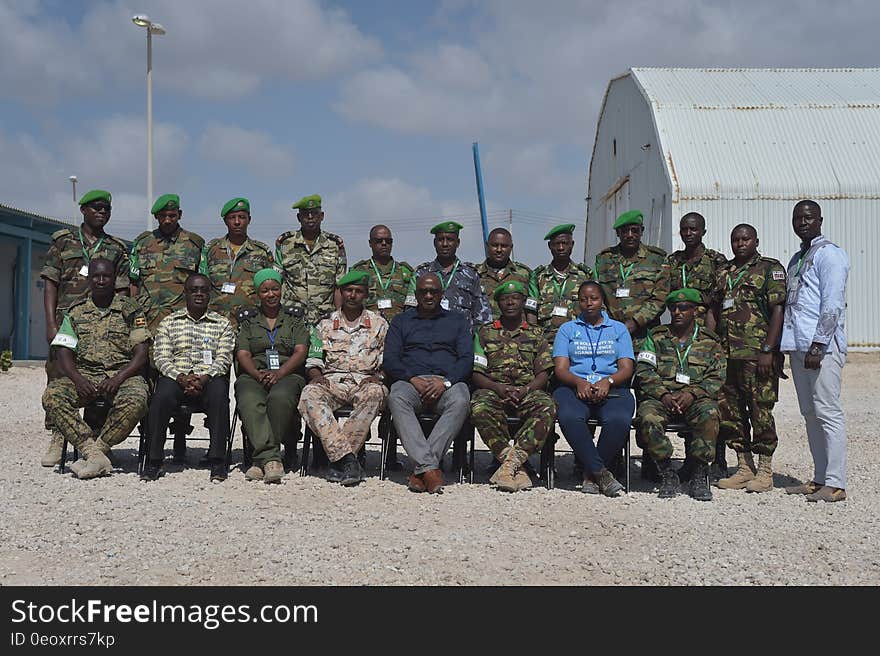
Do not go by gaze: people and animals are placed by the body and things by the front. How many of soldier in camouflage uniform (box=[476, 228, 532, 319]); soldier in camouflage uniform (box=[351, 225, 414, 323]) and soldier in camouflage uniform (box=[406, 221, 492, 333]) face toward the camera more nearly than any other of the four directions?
3

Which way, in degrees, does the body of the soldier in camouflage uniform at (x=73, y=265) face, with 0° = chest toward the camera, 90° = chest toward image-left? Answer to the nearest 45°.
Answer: approximately 0°

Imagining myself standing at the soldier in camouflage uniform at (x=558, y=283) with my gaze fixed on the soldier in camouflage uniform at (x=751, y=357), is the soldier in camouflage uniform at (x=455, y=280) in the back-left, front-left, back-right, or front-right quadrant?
back-right

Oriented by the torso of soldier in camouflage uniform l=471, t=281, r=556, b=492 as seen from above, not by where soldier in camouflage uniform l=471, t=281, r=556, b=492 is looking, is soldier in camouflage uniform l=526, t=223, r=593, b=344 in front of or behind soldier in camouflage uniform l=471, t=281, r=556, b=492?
behind

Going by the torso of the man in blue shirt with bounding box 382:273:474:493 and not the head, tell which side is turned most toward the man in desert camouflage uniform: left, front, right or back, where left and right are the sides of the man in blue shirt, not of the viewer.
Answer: right

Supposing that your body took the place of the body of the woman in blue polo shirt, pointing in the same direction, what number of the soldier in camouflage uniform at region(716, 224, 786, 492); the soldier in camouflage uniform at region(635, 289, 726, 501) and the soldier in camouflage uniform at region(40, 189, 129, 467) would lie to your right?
1

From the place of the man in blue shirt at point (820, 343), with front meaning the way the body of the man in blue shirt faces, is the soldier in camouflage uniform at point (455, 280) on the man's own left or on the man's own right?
on the man's own right

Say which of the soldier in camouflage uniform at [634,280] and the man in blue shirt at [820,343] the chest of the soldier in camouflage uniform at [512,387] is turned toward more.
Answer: the man in blue shirt

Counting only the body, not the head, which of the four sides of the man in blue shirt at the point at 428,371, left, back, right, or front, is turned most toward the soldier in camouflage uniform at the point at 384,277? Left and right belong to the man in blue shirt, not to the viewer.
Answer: back
